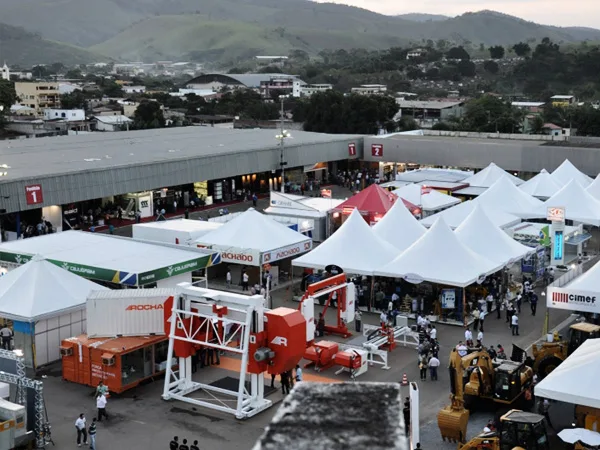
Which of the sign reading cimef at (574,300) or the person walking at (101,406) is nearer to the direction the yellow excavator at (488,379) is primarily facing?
the person walking

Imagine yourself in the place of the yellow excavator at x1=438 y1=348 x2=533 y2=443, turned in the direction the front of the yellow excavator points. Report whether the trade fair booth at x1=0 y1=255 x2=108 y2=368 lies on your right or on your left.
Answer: on your right

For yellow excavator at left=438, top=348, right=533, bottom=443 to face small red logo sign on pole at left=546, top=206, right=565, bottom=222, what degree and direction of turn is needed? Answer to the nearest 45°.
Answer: approximately 135° to its right

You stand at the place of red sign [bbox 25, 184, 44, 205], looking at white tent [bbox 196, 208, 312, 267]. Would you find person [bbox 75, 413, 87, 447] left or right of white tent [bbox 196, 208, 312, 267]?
right

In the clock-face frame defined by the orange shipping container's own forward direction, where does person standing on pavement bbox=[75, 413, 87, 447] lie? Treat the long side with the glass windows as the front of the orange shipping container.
The person standing on pavement is roughly at 2 o'clock from the orange shipping container.

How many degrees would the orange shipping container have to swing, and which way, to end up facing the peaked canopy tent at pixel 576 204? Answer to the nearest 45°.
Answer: approximately 90° to its left

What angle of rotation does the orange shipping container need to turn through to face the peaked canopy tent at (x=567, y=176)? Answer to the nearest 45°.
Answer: approximately 90° to its left

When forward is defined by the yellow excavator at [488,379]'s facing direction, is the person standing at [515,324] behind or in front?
behind

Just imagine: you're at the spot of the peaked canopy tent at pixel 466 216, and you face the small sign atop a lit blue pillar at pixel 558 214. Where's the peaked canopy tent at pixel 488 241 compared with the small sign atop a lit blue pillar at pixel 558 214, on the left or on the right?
right

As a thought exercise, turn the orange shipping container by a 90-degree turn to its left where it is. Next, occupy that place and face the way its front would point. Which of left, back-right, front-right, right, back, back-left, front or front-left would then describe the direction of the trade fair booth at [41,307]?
left

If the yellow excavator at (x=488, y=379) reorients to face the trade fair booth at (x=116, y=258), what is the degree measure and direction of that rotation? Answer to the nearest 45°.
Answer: approximately 90° to its right

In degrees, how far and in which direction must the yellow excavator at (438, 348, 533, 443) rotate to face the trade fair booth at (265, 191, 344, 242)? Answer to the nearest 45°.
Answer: approximately 90° to its right
